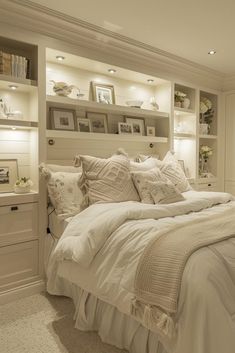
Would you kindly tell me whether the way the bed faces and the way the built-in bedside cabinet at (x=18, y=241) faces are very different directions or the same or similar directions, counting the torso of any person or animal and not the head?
same or similar directions

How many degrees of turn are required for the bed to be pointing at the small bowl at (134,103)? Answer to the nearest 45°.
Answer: approximately 135° to its left

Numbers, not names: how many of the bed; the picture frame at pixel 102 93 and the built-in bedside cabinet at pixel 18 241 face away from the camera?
0

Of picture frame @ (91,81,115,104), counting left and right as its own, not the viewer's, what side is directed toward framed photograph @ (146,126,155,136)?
left

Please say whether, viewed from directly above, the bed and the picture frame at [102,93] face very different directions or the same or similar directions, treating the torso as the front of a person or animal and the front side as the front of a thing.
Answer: same or similar directions

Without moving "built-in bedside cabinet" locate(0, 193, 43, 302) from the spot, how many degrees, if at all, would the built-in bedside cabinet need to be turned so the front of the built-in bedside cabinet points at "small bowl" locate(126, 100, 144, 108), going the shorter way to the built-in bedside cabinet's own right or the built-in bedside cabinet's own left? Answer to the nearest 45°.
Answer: approximately 90° to the built-in bedside cabinet's own left

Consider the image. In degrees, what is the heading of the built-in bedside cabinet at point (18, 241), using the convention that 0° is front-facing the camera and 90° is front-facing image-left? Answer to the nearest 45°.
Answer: approximately 315°

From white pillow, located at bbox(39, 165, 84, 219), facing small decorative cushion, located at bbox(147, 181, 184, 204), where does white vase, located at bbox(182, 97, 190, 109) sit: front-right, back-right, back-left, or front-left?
front-left

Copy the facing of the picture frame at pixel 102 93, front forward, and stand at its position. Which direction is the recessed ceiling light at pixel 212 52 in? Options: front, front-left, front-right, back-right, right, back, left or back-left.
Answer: front-left

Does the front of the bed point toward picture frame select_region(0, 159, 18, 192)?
no

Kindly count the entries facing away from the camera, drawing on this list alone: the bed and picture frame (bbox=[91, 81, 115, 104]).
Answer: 0

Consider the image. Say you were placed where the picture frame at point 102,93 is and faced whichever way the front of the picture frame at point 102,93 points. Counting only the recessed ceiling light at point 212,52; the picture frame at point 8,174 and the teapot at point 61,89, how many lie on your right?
2

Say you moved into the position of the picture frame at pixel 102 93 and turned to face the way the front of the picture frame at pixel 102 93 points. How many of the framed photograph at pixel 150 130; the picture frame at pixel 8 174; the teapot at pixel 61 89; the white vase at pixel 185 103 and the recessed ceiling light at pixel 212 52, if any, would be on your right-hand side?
2

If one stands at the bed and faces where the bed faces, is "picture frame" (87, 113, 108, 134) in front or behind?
behind

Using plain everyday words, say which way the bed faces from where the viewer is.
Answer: facing the viewer and to the right of the viewer

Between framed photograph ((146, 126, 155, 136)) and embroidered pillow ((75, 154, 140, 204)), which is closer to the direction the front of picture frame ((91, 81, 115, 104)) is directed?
the embroidered pillow
